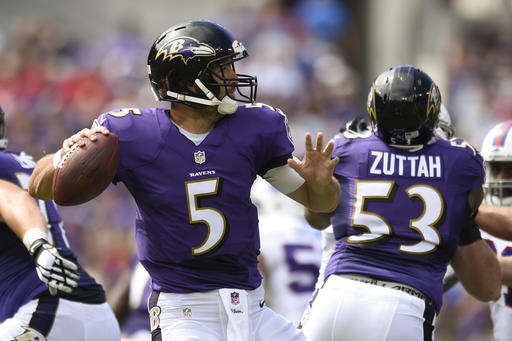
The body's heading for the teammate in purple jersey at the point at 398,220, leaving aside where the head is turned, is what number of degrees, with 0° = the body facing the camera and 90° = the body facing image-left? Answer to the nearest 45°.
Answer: approximately 180°

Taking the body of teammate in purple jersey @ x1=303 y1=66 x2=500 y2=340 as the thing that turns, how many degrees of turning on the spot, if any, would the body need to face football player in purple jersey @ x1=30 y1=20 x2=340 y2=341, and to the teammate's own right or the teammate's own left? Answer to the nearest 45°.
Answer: approximately 135° to the teammate's own left

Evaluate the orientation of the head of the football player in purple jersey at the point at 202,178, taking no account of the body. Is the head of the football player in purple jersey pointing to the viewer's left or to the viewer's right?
to the viewer's right

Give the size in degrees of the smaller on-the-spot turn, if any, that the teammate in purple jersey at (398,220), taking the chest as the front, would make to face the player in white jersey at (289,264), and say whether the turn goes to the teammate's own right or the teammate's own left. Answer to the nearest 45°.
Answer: approximately 45° to the teammate's own left

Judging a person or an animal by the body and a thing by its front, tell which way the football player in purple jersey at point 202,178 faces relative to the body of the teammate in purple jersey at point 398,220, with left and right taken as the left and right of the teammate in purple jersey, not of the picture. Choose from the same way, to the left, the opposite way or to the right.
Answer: the opposite way

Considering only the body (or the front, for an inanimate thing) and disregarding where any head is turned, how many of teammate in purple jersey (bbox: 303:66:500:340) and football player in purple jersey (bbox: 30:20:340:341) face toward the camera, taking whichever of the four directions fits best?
1
